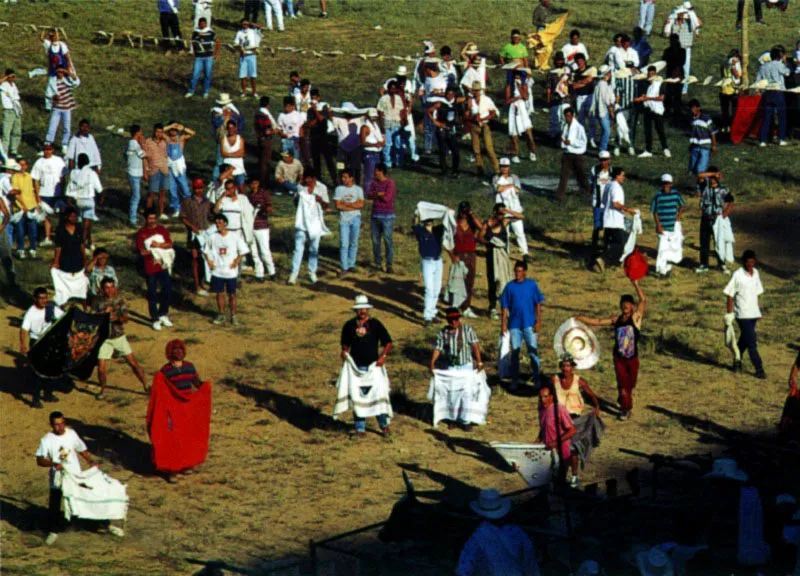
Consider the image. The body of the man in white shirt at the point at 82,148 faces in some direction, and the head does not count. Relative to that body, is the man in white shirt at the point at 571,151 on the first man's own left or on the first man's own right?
on the first man's own left

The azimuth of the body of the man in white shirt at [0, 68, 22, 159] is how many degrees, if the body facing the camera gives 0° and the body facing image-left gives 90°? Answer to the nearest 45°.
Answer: approximately 315°

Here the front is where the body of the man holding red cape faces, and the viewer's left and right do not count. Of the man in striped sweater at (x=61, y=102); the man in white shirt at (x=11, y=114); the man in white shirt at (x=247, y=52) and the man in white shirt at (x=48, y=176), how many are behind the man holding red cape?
4

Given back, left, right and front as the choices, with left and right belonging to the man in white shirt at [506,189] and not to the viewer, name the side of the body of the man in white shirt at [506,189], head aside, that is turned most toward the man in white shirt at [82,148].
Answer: right

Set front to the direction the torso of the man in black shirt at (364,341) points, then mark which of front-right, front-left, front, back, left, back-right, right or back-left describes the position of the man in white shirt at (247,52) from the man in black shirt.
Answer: back
